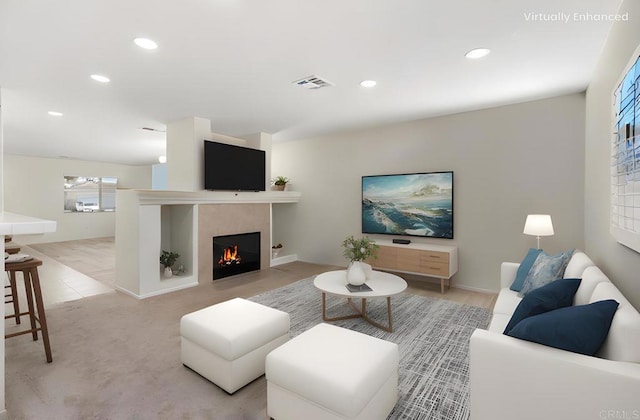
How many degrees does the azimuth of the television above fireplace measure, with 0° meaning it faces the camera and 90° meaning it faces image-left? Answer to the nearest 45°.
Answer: approximately 315°

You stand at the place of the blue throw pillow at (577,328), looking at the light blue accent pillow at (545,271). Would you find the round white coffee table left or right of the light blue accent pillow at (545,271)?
left

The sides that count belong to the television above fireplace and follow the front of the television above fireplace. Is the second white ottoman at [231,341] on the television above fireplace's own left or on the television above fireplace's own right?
on the television above fireplace's own right

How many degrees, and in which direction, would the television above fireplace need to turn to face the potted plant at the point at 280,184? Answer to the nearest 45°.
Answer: approximately 90° to its left

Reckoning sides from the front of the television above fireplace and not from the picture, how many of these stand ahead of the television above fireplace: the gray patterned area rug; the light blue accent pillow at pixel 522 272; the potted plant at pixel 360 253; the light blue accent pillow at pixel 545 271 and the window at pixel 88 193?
4

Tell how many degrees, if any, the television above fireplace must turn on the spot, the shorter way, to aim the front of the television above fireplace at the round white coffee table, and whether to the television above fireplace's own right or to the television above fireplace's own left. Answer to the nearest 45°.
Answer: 0° — it already faces it
